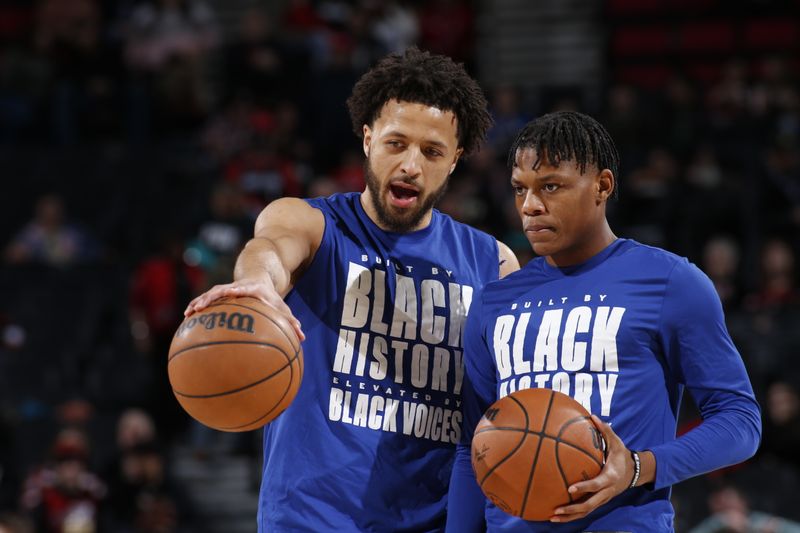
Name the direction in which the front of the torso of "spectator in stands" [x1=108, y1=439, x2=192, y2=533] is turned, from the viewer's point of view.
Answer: toward the camera

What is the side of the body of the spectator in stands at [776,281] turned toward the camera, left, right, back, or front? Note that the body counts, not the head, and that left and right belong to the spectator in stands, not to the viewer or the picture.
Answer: front

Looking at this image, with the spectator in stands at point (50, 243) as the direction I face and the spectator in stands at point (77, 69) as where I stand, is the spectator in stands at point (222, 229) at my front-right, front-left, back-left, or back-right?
front-left

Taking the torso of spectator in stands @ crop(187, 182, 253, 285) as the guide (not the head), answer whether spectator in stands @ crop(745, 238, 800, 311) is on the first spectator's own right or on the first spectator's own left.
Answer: on the first spectator's own left

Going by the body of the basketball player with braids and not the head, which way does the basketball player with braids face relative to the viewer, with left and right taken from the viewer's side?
facing the viewer and to the left of the viewer

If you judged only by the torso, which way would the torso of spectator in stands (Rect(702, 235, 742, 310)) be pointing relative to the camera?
toward the camera

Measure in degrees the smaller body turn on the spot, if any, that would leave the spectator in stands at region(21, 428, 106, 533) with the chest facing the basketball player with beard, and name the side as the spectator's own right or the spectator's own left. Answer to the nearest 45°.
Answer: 0° — they already face them

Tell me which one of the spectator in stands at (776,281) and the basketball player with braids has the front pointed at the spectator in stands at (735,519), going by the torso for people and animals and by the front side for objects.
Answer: the spectator in stands at (776,281)

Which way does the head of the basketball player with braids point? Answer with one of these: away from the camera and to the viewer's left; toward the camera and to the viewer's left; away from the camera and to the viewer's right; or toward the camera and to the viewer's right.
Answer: toward the camera and to the viewer's left

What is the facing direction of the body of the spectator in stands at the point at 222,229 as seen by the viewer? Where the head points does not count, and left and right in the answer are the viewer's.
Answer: facing the viewer

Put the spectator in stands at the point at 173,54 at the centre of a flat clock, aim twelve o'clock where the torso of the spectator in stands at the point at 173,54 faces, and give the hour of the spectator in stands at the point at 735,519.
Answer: the spectator in stands at the point at 735,519 is roughly at 11 o'clock from the spectator in stands at the point at 173,54.

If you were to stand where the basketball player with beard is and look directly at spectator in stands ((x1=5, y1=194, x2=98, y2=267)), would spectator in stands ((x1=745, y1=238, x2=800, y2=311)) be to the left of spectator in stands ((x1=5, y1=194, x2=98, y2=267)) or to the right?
right
